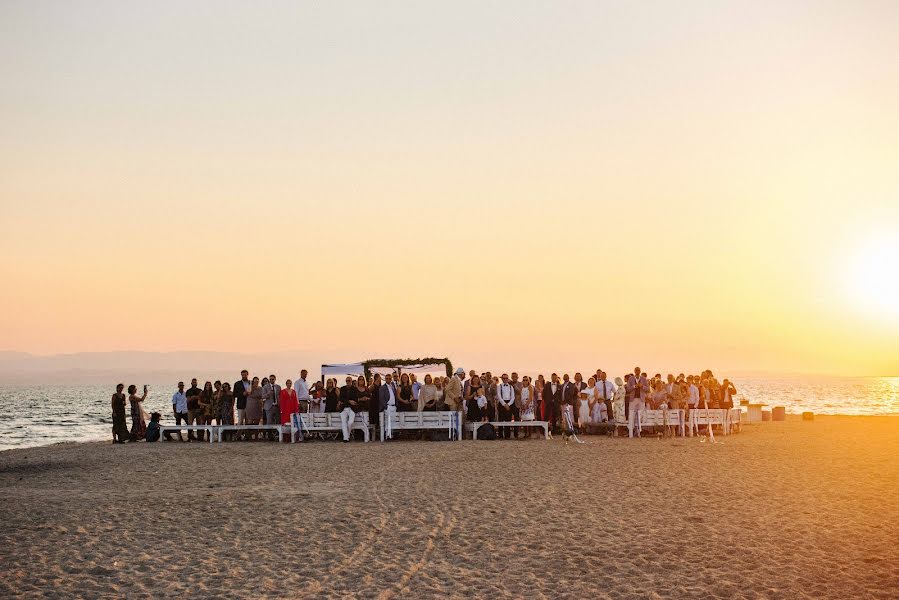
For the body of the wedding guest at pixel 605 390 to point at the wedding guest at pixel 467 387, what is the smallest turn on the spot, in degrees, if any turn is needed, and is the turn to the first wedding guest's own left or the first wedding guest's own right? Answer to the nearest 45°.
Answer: approximately 45° to the first wedding guest's own right

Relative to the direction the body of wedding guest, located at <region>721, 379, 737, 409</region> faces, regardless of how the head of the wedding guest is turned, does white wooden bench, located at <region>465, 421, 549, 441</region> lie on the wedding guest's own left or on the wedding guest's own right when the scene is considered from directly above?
on the wedding guest's own right

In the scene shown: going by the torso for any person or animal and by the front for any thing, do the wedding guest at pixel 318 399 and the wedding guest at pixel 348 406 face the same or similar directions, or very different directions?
same or similar directions

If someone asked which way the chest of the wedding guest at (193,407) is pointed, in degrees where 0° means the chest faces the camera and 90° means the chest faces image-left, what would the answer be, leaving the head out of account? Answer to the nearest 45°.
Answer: approximately 0°

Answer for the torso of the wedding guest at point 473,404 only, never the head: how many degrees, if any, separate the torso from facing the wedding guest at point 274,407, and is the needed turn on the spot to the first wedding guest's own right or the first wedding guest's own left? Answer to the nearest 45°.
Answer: approximately 90° to the first wedding guest's own right

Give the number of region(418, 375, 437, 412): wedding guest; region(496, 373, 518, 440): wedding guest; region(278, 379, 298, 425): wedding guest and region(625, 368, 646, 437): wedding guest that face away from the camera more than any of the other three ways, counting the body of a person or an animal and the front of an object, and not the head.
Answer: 0

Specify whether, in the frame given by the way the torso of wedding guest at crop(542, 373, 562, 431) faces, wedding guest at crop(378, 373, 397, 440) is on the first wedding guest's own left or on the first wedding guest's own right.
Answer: on the first wedding guest's own right

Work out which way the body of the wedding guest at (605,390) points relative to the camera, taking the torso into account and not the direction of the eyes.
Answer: toward the camera

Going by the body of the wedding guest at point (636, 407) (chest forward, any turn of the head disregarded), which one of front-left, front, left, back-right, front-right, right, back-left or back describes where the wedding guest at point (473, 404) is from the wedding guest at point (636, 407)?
right

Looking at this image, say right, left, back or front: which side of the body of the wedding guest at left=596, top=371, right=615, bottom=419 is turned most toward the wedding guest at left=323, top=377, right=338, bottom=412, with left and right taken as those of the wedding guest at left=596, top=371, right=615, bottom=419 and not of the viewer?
right

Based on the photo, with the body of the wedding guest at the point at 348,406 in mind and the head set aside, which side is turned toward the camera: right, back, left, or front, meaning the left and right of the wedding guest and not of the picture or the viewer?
front

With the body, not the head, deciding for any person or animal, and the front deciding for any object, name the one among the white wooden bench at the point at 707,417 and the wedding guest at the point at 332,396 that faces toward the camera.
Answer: the wedding guest

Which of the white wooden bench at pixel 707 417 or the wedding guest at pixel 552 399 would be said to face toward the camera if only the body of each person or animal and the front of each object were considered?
the wedding guest

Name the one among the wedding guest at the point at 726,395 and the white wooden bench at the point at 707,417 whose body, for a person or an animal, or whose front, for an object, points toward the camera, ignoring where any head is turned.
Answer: the wedding guest

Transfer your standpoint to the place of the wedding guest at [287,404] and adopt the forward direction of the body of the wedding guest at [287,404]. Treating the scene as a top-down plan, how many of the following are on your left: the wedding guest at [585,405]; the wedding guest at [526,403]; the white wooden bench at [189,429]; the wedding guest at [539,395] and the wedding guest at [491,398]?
4

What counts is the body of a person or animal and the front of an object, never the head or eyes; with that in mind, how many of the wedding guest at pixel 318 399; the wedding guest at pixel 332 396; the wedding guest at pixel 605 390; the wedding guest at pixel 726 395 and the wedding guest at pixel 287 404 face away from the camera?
0
